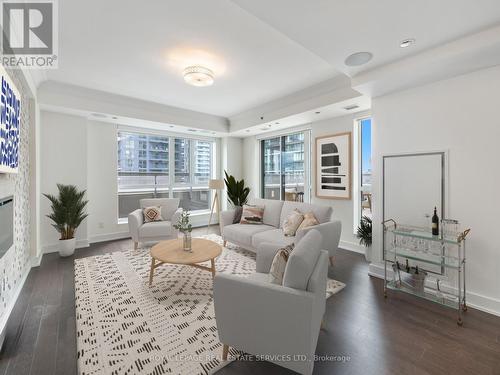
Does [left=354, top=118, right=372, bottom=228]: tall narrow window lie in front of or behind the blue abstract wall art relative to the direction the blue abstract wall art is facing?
in front

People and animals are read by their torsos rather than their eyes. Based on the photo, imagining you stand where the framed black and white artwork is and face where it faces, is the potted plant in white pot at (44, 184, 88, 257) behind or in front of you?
in front

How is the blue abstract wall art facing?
to the viewer's right

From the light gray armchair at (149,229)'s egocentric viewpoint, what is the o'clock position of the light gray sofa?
The light gray sofa is roughly at 10 o'clock from the light gray armchair.

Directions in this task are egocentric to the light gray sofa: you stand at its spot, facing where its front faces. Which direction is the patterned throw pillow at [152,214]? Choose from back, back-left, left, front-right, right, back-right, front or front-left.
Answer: front-right

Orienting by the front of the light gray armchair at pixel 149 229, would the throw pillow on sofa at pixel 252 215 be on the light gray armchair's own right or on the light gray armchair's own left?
on the light gray armchair's own left

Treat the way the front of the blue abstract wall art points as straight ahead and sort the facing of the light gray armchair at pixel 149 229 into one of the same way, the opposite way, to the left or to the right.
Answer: to the right

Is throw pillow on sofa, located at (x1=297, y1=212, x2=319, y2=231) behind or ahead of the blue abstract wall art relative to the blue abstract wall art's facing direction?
ahead

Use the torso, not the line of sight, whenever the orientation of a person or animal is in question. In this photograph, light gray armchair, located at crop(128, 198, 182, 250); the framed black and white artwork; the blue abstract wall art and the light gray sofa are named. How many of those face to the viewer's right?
1

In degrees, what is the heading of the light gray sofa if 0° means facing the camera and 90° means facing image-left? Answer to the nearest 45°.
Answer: approximately 45°

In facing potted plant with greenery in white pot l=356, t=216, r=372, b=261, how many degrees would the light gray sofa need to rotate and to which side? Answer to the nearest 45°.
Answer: approximately 135° to its left

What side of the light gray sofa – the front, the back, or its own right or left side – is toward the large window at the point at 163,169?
right

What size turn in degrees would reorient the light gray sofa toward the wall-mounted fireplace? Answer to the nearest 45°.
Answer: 0° — it already faces it

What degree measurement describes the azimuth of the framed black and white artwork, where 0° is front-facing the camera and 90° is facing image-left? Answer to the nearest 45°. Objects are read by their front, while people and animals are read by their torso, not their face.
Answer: approximately 45°
